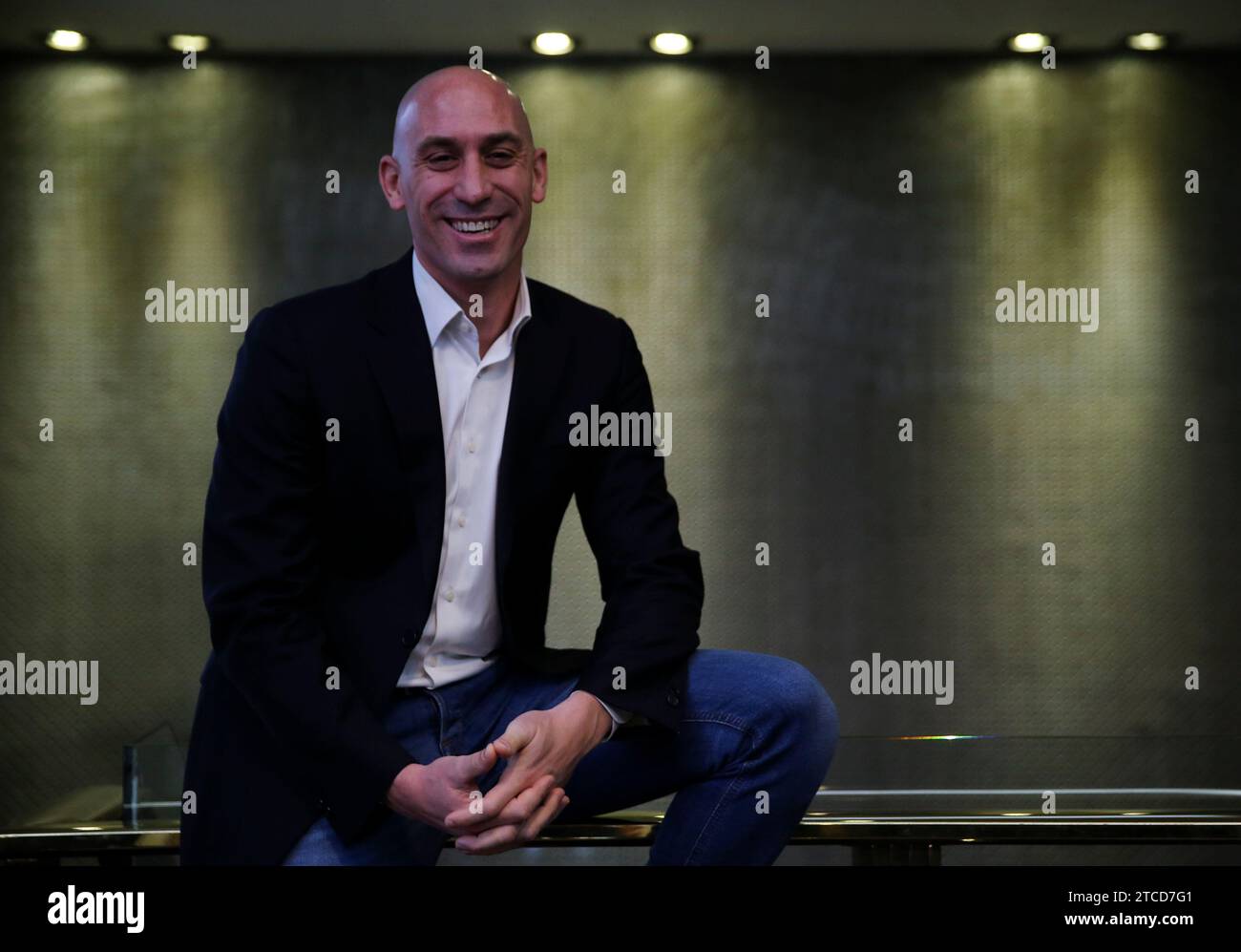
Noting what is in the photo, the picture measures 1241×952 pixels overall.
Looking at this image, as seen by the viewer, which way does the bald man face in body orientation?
toward the camera

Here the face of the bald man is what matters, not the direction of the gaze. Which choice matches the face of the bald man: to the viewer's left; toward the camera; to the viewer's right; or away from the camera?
toward the camera
